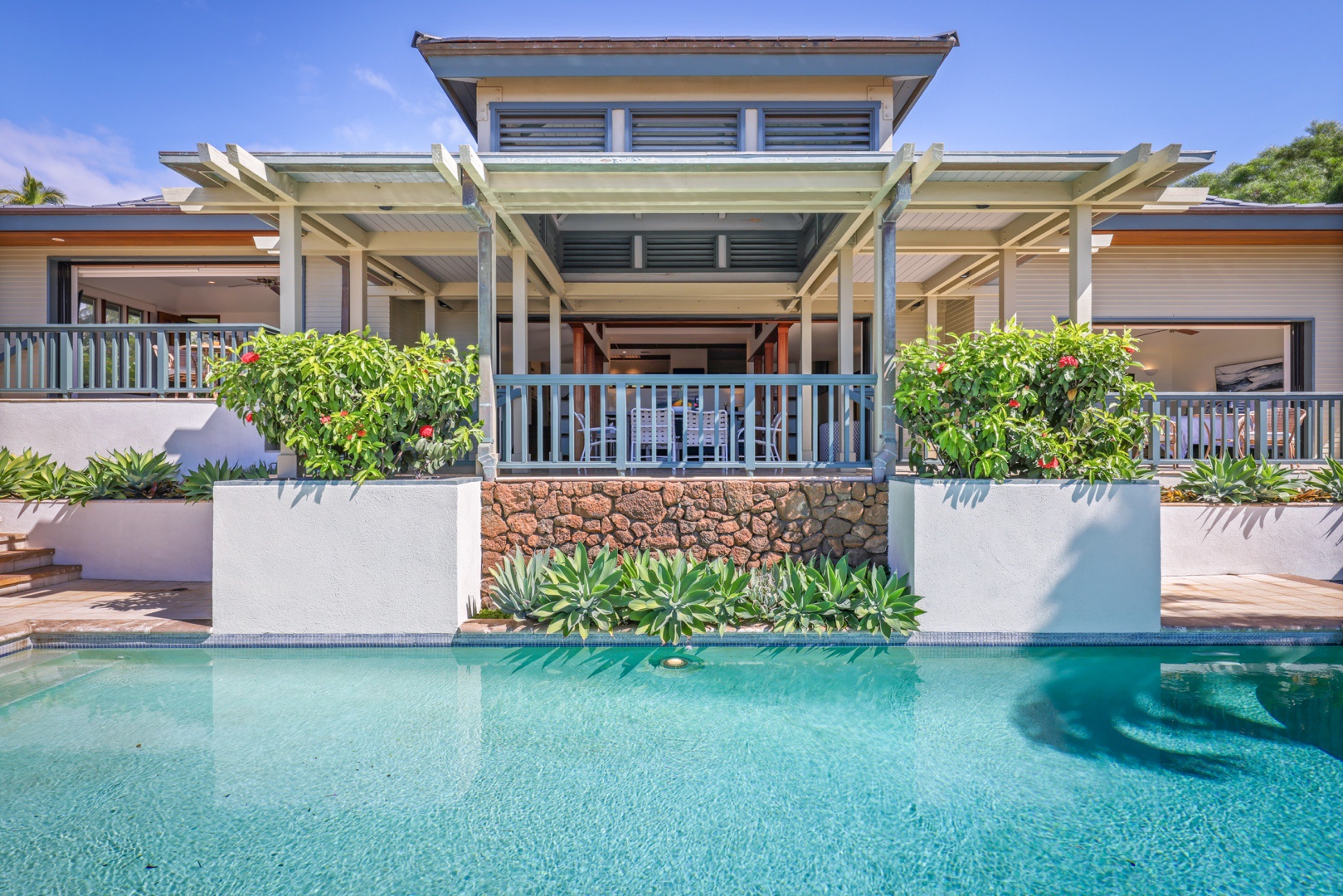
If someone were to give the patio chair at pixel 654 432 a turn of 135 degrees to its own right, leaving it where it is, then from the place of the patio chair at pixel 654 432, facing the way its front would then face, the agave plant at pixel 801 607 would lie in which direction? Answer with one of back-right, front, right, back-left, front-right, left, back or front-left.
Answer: front

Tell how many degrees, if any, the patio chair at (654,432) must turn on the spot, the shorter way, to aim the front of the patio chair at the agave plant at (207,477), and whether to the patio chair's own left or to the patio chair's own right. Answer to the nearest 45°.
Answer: approximately 90° to the patio chair's own left

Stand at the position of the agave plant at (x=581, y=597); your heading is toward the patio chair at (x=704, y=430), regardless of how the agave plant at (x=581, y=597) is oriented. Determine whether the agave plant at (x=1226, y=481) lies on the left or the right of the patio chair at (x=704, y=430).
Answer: right

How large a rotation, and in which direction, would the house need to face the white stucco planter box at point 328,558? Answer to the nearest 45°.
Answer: approximately 45° to its right

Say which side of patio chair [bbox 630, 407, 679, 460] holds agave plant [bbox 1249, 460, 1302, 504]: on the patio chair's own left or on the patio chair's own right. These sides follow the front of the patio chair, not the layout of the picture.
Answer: on the patio chair's own right

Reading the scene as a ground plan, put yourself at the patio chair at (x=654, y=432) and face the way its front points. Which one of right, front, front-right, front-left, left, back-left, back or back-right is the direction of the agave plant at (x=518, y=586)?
back-left

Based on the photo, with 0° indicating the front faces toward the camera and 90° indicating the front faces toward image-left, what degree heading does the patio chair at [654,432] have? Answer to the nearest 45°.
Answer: approximately 180°

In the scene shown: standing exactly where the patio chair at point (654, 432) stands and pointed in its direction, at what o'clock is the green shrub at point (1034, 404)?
The green shrub is roughly at 4 o'clock from the patio chair.

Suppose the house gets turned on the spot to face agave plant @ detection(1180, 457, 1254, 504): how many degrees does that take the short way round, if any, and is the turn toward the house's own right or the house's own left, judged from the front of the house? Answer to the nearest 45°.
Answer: approximately 90° to the house's own left

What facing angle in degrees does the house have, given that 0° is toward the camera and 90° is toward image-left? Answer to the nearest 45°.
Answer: approximately 0°

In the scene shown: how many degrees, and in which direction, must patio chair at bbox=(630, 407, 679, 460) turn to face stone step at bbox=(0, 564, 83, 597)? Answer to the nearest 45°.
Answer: approximately 90° to its left

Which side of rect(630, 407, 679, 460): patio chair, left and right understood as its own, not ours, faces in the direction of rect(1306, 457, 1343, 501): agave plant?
right

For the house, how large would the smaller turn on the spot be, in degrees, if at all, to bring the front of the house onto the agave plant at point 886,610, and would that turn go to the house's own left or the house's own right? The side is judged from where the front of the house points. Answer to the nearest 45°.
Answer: approximately 45° to the house's own left

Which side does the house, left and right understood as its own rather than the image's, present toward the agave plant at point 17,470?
right

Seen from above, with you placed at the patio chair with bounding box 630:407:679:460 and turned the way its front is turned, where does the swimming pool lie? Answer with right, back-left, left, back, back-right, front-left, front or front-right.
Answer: back
